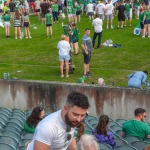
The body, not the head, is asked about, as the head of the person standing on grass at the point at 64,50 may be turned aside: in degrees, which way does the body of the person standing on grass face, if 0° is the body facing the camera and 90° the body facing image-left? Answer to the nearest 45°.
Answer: approximately 180°

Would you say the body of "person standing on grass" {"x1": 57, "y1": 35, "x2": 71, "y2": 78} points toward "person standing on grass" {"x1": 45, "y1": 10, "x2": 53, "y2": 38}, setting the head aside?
yes

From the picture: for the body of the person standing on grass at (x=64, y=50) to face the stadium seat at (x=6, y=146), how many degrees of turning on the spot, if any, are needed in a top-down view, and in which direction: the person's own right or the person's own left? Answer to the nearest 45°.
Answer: approximately 180°

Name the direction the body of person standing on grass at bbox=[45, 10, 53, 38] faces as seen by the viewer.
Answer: away from the camera

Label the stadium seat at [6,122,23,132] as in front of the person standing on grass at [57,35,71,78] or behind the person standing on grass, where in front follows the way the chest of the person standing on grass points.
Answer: behind

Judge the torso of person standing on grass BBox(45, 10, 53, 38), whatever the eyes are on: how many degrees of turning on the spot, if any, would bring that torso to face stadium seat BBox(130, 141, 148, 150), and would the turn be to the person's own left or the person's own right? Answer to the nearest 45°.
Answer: approximately 180°
